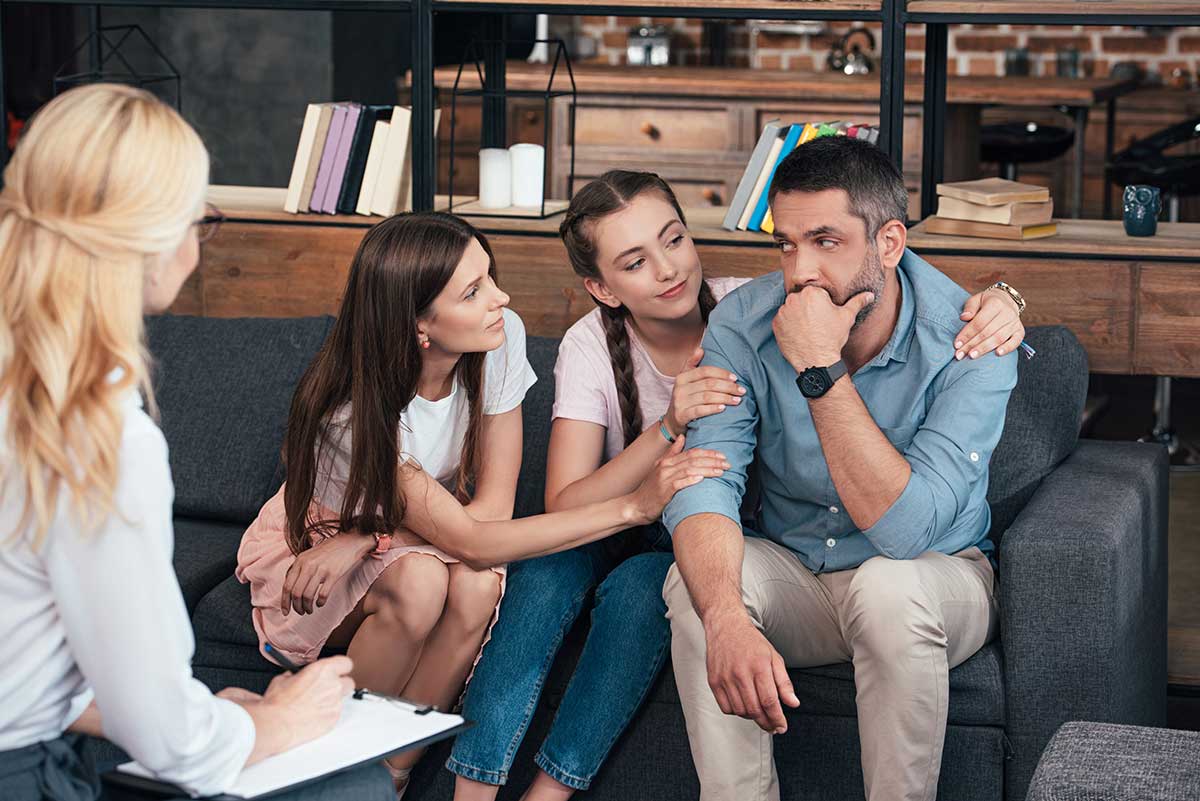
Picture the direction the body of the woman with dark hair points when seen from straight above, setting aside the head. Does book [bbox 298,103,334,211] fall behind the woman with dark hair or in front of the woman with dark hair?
behind

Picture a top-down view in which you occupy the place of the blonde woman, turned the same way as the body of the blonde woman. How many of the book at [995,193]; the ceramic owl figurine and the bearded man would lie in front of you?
3

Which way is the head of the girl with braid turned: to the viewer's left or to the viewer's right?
to the viewer's right

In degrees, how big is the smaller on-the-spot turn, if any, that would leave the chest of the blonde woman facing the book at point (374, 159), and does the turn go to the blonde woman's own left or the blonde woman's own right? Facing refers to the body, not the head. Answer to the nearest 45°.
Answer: approximately 45° to the blonde woman's own left

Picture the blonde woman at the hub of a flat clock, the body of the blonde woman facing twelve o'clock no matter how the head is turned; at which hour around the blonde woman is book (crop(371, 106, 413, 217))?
The book is roughly at 11 o'clock from the blonde woman.

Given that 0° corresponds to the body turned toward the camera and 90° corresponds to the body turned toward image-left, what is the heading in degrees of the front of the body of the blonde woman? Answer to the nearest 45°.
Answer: approximately 225°

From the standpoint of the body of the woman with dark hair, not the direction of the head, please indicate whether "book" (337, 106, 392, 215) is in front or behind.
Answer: behind

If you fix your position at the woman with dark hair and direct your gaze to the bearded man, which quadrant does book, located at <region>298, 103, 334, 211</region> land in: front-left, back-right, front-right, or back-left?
back-left

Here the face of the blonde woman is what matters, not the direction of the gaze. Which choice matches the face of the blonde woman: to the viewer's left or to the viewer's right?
to the viewer's right
